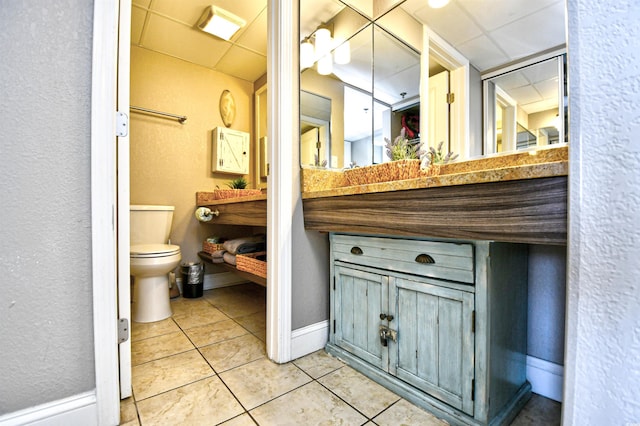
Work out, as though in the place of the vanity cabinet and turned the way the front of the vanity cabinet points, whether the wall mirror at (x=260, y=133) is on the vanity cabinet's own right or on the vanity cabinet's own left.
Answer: on the vanity cabinet's own right

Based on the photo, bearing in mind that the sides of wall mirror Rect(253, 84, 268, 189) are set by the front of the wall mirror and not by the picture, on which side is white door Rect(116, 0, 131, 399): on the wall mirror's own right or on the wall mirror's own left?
on the wall mirror's own left

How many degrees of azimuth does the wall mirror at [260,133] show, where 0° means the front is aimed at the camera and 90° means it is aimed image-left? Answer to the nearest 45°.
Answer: approximately 90°
